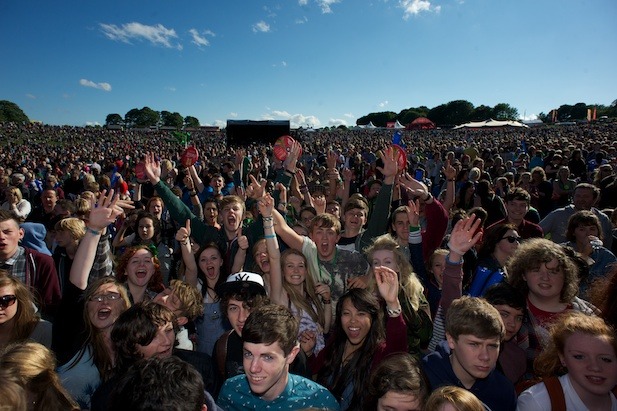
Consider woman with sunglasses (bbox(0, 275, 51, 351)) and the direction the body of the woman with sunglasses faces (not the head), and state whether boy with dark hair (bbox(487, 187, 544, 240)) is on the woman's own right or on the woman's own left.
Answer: on the woman's own left

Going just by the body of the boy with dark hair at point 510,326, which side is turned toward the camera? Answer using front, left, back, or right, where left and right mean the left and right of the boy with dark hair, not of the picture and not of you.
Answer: front

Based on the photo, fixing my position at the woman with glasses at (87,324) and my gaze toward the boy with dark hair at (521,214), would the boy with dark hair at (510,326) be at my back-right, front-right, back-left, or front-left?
front-right

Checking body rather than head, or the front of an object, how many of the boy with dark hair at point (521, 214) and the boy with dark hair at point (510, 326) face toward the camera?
2

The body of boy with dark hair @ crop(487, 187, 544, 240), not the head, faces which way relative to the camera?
toward the camera

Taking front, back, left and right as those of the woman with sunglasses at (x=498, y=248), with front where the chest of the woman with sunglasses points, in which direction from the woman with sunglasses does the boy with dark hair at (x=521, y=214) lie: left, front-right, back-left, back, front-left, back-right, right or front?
back-left

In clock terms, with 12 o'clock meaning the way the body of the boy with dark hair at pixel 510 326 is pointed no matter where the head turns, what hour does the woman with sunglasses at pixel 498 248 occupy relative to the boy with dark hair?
The woman with sunglasses is roughly at 6 o'clock from the boy with dark hair.

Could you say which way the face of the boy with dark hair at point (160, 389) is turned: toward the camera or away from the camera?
away from the camera

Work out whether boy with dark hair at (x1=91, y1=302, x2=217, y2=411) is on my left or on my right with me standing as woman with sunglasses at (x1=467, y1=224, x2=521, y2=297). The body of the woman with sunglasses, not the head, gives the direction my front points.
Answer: on my right

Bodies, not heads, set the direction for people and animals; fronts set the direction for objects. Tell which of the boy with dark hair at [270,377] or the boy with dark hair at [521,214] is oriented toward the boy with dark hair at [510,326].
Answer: the boy with dark hair at [521,214]

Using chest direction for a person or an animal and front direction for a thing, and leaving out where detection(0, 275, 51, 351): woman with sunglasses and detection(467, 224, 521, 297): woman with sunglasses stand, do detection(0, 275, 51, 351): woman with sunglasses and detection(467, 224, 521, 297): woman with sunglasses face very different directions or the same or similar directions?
same or similar directions

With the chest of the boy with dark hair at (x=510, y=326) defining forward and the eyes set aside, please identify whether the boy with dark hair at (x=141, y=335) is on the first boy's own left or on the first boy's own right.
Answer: on the first boy's own right

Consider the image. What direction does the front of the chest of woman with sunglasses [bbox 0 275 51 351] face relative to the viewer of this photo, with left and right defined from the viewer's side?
facing the viewer and to the left of the viewer
